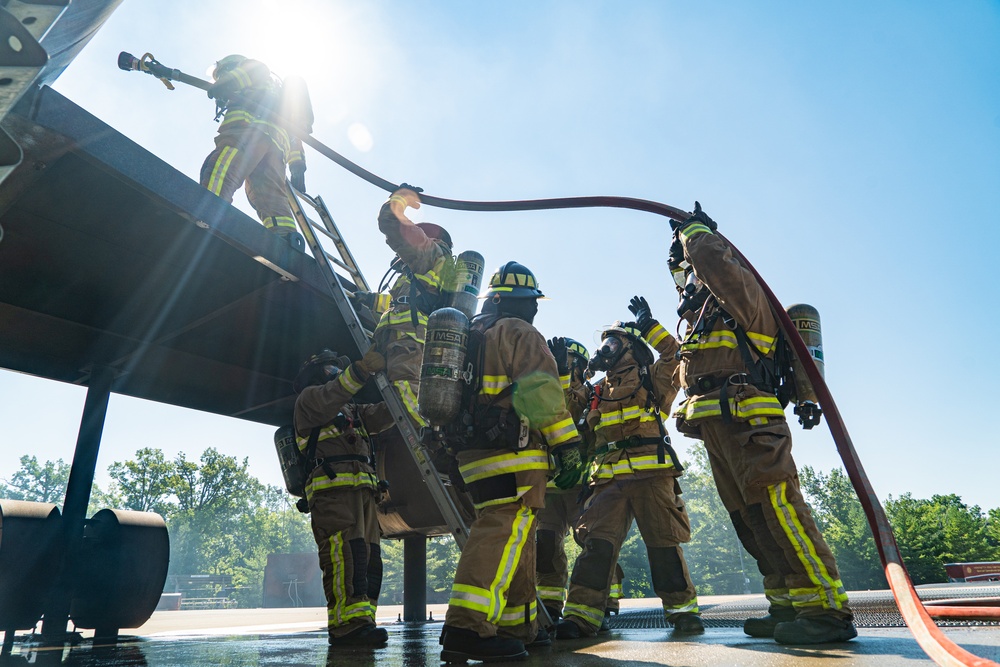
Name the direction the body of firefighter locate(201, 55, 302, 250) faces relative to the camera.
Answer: to the viewer's left

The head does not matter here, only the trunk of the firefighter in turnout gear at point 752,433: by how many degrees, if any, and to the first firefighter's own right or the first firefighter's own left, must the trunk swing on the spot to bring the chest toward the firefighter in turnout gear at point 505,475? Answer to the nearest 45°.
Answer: approximately 45° to the first firefighter's own left

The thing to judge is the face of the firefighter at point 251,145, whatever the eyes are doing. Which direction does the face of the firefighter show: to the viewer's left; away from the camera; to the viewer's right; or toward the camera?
to the viewer's left

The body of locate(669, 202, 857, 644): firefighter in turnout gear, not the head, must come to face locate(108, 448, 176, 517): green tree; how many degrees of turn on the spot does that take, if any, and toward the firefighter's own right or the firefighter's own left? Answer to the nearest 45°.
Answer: approximately 45° to the firefighter's own right

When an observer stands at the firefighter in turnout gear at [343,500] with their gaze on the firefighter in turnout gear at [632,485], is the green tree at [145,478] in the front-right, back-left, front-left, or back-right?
back-left

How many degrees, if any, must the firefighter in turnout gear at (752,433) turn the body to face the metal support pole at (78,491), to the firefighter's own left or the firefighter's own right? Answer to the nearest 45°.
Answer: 0° — they already face it

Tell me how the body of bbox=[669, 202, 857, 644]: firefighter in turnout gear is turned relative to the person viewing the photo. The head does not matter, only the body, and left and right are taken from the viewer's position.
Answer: facing to the left of the viewer
